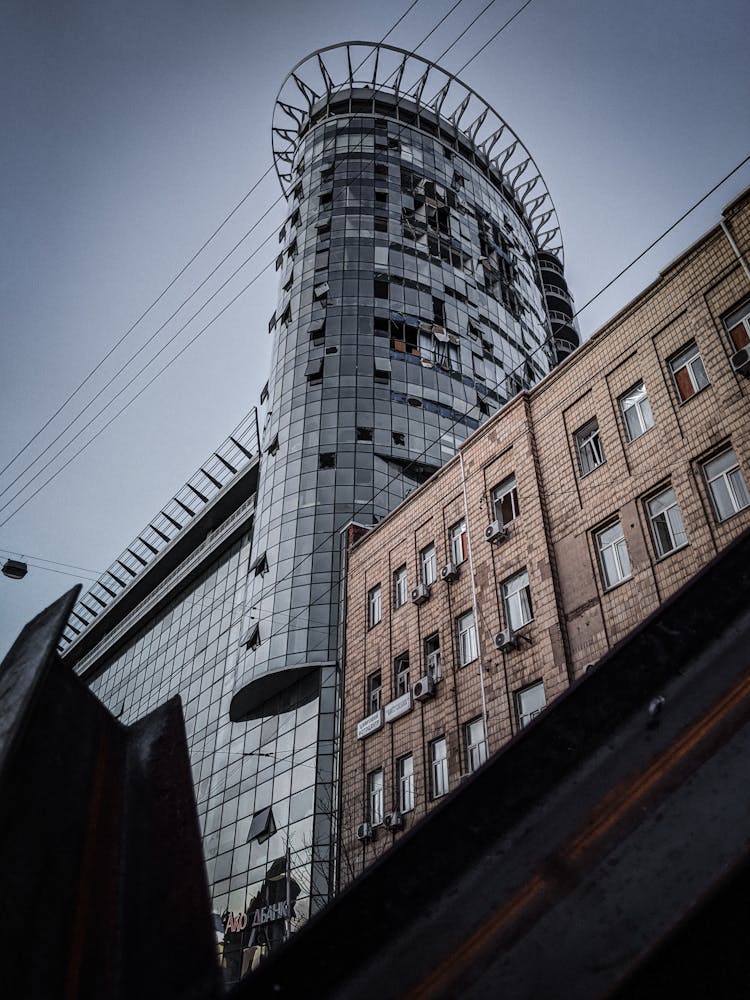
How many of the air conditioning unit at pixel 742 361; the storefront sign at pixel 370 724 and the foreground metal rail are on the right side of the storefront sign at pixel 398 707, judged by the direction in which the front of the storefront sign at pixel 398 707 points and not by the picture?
1

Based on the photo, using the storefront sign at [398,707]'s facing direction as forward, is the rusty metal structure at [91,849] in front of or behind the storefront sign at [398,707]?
in front

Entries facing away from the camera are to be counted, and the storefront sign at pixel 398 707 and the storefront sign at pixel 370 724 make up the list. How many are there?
0

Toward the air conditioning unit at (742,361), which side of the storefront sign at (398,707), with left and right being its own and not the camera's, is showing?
left

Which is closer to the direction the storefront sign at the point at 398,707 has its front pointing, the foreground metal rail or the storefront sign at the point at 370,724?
the foreground metal rail

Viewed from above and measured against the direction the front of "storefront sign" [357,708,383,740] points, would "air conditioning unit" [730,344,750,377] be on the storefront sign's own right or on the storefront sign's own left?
on the storefront sign's own left

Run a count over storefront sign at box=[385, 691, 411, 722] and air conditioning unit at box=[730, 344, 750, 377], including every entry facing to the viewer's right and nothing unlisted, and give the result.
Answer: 0

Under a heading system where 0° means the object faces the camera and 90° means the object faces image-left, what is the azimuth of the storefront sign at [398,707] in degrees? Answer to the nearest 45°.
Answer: approximately 45°

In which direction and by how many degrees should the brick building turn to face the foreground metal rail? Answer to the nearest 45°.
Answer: approximately 45° to its left

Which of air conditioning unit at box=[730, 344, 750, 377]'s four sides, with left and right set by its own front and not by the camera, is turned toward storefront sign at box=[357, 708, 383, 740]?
right

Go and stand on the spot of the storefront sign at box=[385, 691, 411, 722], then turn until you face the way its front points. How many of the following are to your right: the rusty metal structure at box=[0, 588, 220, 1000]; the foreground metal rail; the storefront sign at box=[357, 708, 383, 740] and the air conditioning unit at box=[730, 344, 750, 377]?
1
